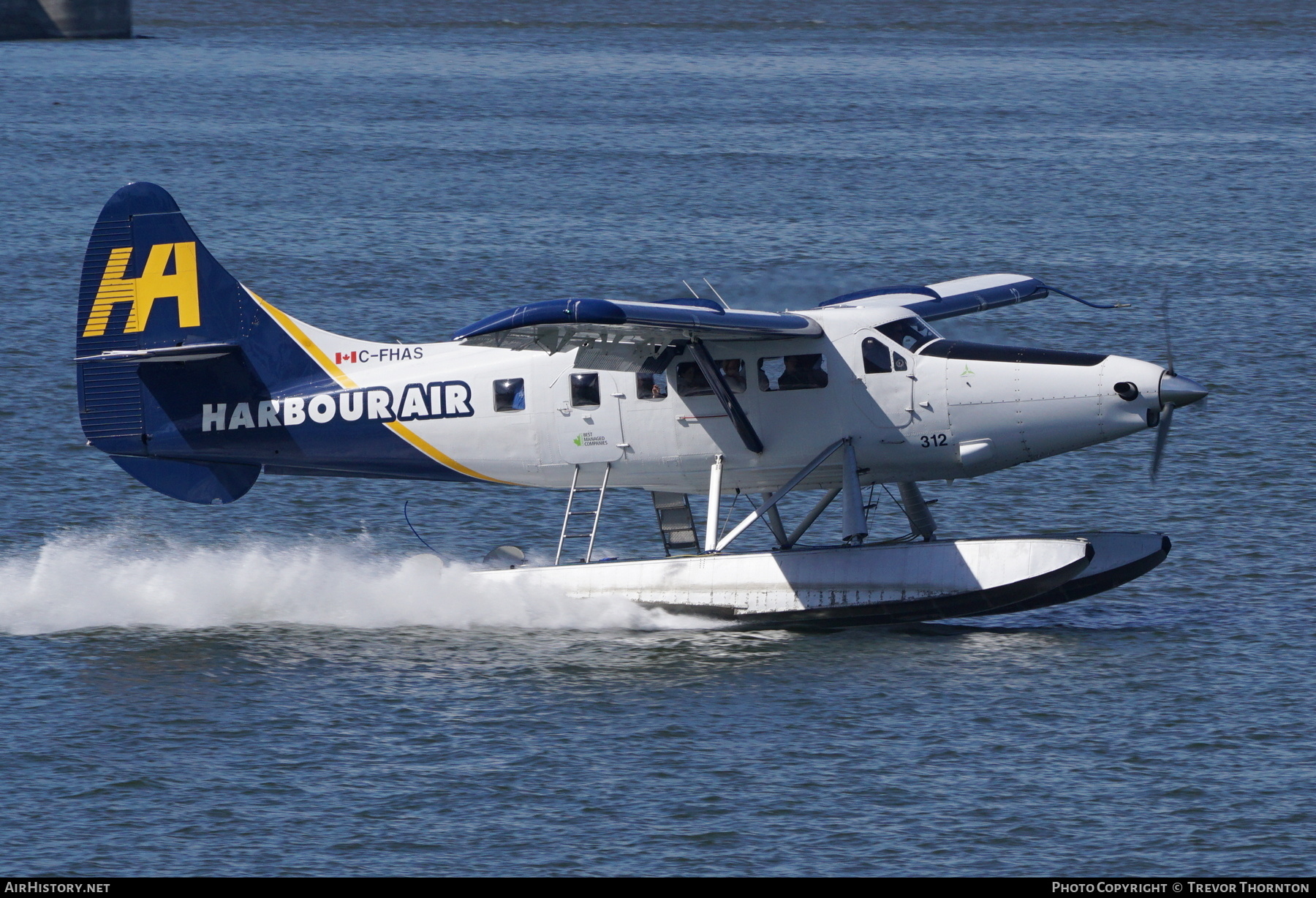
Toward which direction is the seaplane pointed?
to the viewer's right
